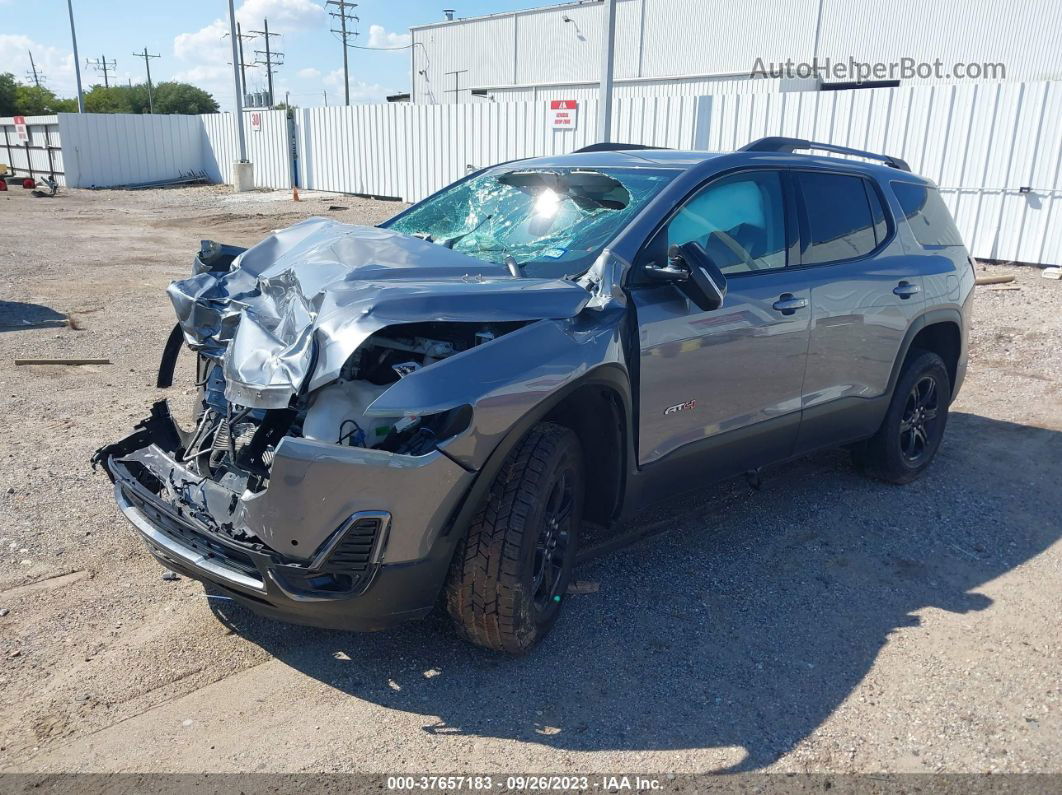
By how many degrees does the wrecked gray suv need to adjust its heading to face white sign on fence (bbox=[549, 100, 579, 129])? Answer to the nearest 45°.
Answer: approximately 135° to its right

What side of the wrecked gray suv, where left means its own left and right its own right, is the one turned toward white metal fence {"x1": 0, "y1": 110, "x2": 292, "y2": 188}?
right

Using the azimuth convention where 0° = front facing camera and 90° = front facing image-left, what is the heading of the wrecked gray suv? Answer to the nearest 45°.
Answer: approximately 45°

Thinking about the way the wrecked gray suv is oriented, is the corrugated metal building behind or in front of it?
behind

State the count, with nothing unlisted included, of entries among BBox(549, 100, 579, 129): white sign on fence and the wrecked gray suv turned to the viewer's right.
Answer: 0

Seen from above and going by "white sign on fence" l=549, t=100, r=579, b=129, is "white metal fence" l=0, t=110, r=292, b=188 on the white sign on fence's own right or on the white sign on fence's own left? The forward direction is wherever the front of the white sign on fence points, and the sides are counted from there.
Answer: on the white sign on fence's own right

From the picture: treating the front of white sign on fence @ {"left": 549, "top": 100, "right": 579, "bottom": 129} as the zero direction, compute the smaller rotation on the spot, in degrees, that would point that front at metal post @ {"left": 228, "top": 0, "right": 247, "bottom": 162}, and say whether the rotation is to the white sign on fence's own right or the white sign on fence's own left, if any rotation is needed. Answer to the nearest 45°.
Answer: approximately 135° to the white sign on fence's own right

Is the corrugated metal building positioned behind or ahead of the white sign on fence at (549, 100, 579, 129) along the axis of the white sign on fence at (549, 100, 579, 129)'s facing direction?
behind

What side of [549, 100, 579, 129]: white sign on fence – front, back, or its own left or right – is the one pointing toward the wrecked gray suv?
front

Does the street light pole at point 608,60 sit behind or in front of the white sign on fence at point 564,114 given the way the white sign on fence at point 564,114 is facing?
in front

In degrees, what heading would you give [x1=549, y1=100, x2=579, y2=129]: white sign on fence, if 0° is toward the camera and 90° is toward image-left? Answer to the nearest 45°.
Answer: approximately 0°

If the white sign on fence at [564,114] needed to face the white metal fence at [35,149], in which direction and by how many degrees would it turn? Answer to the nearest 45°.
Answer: approximately 135° to its right

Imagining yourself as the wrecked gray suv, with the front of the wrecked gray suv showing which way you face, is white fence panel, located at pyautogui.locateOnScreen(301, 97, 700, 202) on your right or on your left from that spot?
on your right

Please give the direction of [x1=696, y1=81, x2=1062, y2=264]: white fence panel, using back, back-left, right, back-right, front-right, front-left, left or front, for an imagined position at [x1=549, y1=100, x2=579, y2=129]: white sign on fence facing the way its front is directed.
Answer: front-left

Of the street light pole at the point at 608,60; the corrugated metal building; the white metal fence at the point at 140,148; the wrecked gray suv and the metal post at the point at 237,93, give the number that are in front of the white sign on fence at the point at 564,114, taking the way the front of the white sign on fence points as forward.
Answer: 2

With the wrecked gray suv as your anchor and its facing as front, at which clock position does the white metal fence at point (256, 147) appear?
The white metal fence is roughly at 4 o'clock from the wrecked gray suv.
